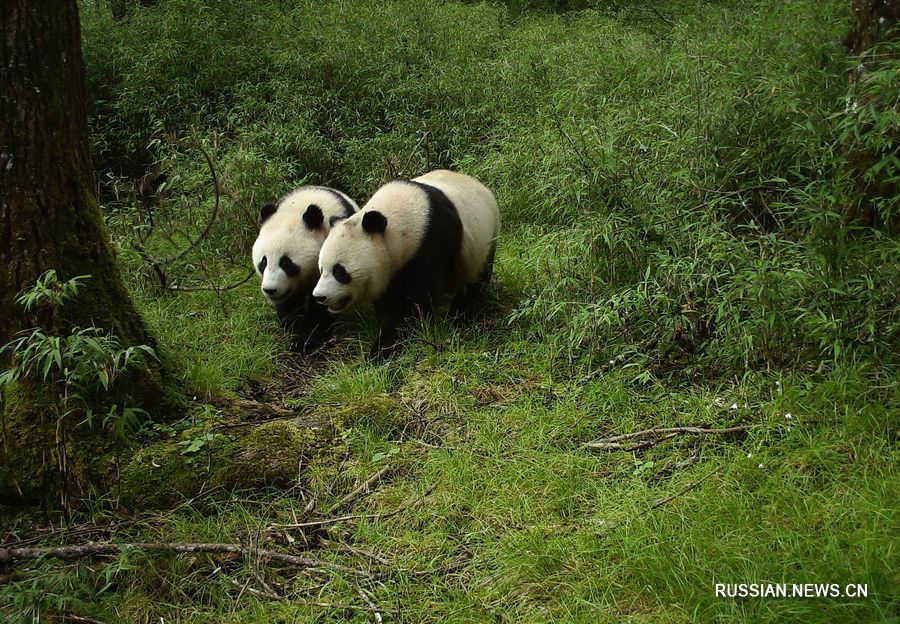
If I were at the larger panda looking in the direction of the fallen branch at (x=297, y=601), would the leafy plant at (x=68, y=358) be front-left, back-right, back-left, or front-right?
front-right

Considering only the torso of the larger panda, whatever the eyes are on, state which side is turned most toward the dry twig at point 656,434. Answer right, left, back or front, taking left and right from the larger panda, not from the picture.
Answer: left

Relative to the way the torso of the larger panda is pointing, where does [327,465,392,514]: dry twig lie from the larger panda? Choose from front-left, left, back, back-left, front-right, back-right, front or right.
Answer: front-left

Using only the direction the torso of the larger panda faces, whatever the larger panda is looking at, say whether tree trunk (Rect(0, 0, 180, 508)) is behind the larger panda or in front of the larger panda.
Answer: in front

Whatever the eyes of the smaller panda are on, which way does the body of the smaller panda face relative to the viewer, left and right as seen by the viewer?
facing the viewer and to the left of the viewer

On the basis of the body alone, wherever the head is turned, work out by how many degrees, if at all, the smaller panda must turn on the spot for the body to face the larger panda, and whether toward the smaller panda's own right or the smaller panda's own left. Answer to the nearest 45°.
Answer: approximately 90° to the smaller panda's own left

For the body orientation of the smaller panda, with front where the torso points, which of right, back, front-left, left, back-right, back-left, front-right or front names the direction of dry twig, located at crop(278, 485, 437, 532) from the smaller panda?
front-left

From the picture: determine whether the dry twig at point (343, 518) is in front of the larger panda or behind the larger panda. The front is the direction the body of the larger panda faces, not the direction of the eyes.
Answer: in front

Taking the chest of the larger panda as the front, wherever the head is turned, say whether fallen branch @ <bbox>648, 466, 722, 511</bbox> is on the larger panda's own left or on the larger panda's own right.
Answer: on the larger panda's own left

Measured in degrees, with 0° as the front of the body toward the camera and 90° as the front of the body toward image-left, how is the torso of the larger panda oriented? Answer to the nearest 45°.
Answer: approximately 45°

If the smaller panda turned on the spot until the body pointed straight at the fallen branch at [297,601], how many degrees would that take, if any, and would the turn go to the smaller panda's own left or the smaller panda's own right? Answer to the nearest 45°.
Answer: approximately 45° to the smaller panda's own left

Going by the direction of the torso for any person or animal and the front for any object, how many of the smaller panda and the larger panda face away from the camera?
0

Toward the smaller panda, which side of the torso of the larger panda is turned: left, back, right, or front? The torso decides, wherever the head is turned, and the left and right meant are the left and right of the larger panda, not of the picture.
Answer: right
